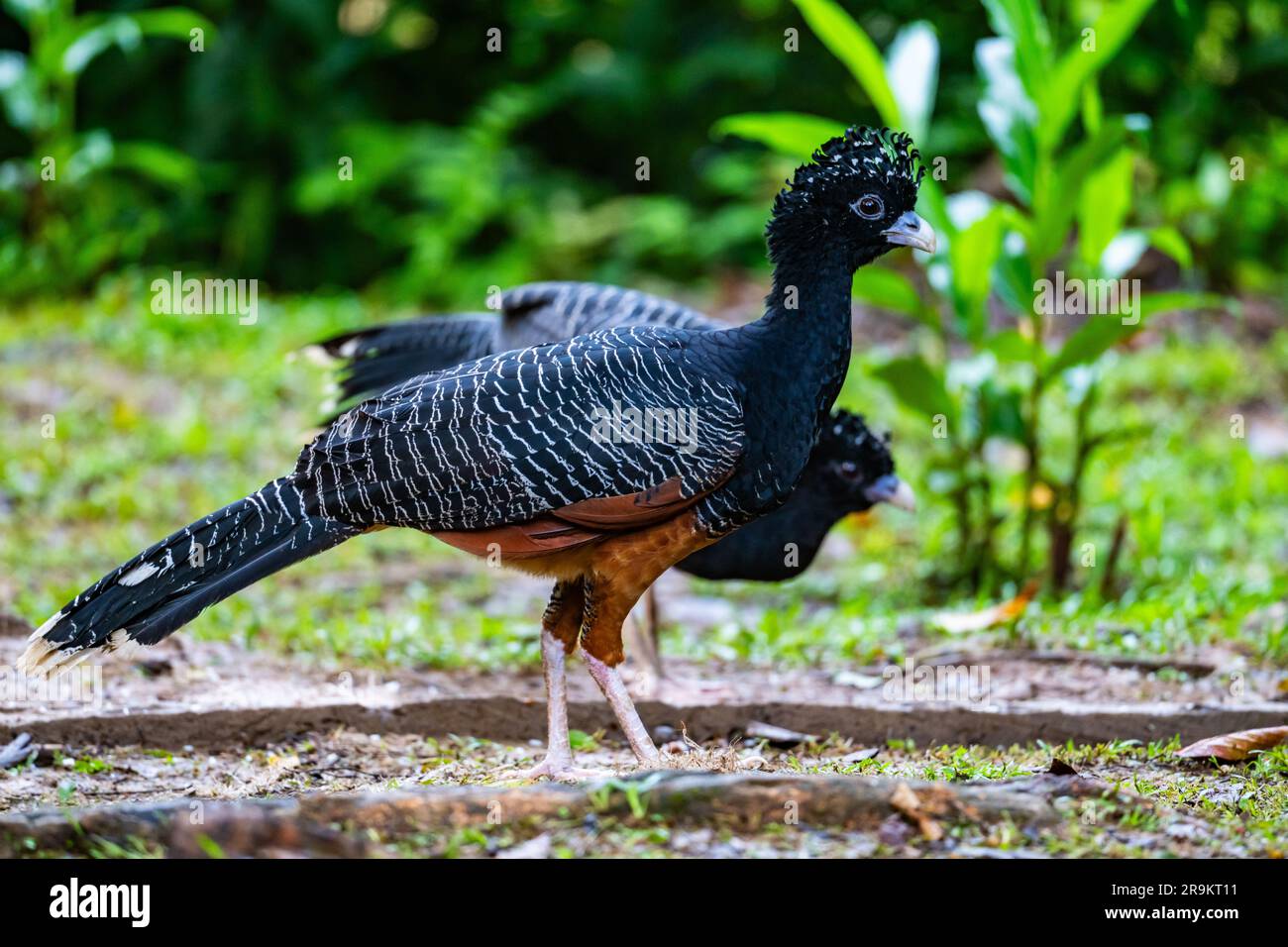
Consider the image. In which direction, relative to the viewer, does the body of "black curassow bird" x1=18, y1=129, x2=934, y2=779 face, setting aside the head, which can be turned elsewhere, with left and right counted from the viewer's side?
facing to the right of the viewer

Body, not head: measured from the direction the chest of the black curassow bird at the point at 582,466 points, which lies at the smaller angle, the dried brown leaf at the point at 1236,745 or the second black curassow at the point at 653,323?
the dried brown leaf

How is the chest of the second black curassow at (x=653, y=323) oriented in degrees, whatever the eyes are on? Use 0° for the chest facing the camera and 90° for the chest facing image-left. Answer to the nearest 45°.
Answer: approximately 270°

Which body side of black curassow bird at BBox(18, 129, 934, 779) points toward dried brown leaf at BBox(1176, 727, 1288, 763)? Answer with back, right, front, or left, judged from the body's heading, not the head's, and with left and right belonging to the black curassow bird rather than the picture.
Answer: front

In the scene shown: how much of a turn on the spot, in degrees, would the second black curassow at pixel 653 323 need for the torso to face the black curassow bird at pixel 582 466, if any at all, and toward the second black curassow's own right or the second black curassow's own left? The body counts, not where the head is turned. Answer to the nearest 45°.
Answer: approximately 90° to the second black curassow's own right

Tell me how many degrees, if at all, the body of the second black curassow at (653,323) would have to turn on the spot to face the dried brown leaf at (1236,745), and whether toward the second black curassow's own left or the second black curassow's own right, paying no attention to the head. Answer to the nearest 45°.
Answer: approximately 45° to the second black curassow's own right

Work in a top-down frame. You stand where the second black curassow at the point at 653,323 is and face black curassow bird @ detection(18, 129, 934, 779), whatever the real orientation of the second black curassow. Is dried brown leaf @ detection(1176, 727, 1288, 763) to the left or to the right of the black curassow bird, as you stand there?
left

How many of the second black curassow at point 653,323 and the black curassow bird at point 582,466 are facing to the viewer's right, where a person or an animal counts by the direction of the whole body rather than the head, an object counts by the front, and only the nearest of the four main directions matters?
2

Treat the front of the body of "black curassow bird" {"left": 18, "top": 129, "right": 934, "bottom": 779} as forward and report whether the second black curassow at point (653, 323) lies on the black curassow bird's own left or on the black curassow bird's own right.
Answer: on the black curassow bird's own left
